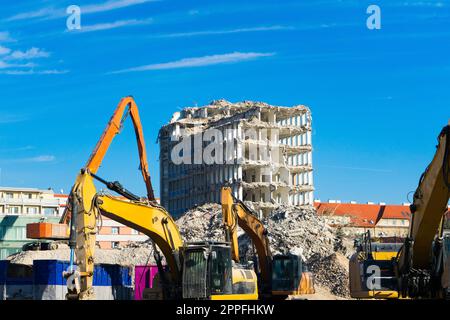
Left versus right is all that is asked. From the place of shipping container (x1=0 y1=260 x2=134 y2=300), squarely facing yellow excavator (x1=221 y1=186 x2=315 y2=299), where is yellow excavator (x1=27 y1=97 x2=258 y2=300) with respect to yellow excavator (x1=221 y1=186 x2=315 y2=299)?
right

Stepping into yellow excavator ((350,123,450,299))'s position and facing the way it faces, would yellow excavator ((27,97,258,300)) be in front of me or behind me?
behind

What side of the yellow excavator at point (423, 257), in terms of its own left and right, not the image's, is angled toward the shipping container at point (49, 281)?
back

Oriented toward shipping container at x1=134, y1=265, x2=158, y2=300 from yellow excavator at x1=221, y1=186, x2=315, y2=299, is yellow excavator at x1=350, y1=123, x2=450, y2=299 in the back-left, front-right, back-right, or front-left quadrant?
back-left

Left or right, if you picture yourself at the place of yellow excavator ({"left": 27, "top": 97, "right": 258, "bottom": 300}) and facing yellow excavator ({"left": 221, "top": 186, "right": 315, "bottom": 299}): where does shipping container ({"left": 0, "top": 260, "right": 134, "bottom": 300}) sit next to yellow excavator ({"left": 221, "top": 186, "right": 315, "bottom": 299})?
left

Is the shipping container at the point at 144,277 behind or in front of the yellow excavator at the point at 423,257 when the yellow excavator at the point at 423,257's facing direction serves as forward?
behind

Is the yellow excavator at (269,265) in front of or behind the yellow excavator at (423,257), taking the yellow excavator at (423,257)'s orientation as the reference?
behind

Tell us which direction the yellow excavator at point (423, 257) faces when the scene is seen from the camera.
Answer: facing the viewer and to the right of the viewer
